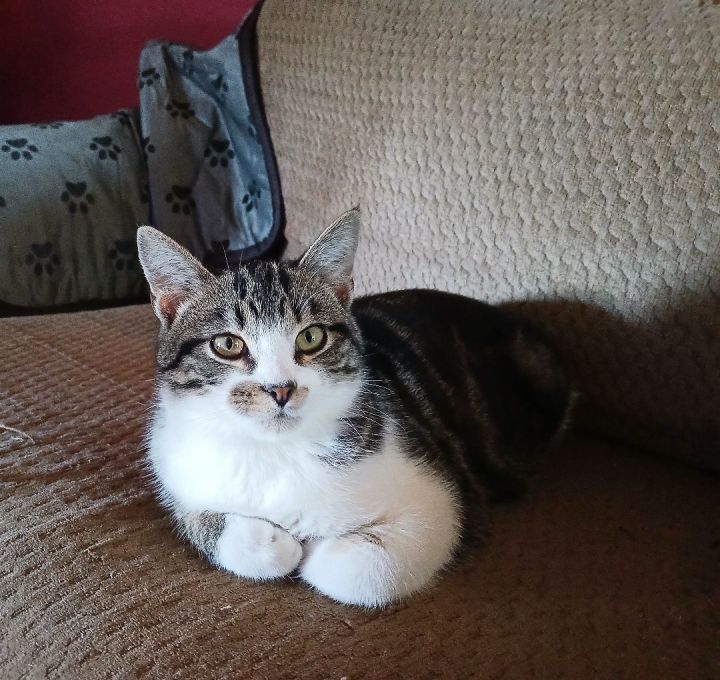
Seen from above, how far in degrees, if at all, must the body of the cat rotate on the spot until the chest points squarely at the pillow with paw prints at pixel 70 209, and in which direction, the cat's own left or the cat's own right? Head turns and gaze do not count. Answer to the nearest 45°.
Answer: approximately 90° to the cat's own right

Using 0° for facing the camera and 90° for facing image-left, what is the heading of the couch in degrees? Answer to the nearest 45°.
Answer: approximately 45°

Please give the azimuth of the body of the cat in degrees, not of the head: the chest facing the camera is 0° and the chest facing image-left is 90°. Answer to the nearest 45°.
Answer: approximately 45°
